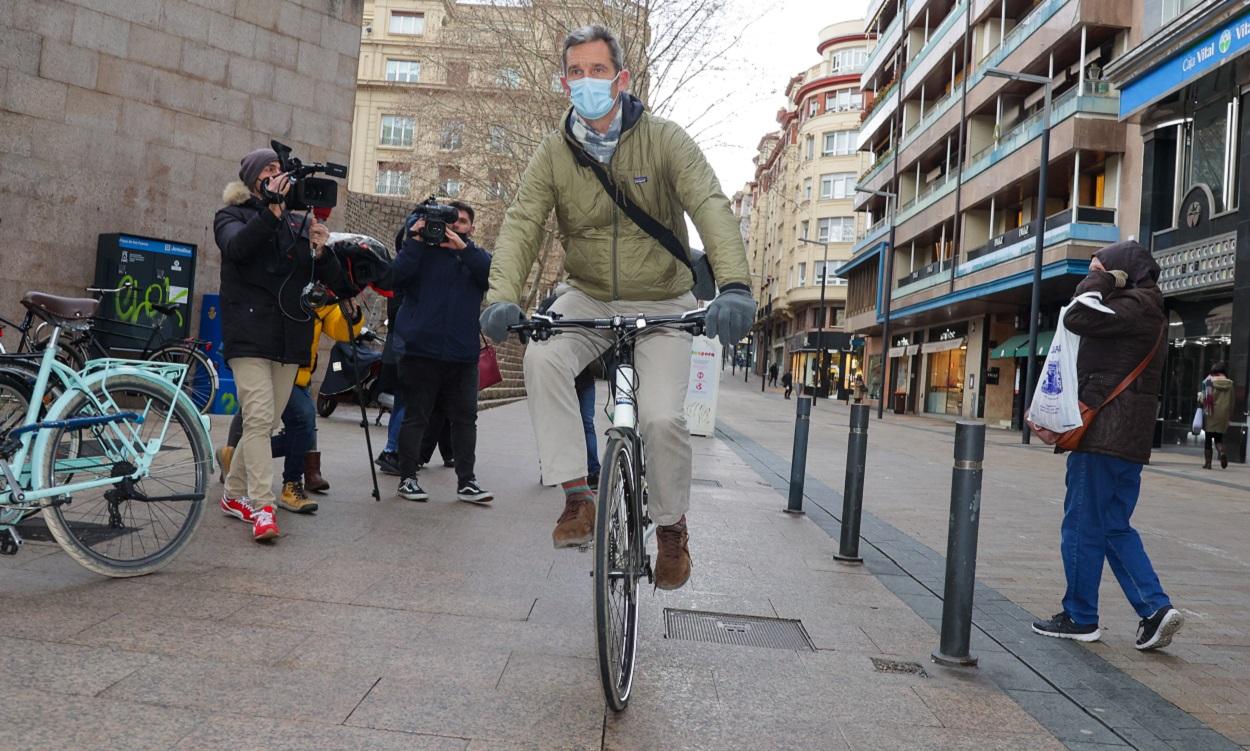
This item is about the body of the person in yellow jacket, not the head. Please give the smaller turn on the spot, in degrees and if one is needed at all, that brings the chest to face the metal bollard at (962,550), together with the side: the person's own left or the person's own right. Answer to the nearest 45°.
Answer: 0° — they already face it

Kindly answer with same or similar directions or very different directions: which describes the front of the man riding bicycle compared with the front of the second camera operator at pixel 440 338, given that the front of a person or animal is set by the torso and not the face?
same or similar directions

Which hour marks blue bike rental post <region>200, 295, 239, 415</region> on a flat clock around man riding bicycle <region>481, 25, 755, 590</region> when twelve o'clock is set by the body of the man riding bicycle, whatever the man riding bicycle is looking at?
The blue bike rental post is roughly at 5 o'clock from the man riding bicycle.

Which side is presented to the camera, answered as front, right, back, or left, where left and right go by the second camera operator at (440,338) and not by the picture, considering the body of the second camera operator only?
front

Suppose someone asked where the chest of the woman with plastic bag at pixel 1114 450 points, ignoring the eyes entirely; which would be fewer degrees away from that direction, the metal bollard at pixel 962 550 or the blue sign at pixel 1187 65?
the metal bollard

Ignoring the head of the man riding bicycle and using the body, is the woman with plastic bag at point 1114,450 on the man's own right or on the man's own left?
on the man's own left

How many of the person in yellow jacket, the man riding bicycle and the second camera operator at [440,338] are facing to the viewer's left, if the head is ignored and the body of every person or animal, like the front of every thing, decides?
0

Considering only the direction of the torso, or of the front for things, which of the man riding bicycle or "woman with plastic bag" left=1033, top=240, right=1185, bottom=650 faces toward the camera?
the man riding bicycle

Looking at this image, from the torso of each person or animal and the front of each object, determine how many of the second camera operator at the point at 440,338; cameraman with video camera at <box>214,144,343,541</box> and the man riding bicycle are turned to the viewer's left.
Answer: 0

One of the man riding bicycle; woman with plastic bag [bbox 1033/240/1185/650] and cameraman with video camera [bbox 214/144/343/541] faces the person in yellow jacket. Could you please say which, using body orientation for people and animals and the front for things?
the woman with plastic bag

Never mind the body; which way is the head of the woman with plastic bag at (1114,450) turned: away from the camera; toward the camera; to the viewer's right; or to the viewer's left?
to the viewer's left

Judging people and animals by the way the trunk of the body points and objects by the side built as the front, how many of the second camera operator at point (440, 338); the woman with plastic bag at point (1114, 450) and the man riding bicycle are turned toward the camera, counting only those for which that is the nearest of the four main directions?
2

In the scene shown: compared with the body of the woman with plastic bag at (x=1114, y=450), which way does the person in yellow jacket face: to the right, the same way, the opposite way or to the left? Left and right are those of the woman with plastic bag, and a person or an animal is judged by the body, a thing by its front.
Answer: the opposite way

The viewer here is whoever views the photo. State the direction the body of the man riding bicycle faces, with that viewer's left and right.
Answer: facing the viewer

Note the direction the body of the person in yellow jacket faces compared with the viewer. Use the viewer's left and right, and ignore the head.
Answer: facing the viewer and to the right of the viewer
